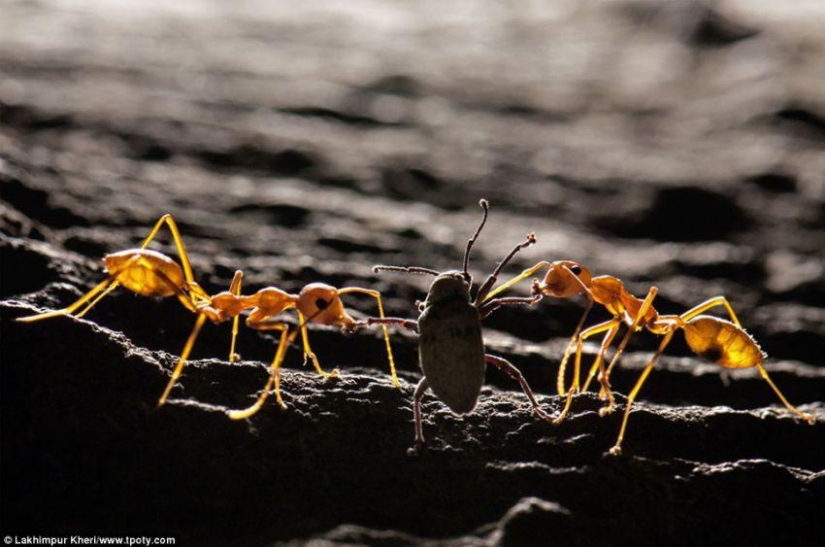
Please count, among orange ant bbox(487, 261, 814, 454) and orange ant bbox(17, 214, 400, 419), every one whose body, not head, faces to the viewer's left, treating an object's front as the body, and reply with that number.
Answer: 1

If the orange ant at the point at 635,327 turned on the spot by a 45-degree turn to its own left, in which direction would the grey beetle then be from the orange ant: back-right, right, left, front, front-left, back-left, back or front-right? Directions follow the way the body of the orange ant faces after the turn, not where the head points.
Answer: front

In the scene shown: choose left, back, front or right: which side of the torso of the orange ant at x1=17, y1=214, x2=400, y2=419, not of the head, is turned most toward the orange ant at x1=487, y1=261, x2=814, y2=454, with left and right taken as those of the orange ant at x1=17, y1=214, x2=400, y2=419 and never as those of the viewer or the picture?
front

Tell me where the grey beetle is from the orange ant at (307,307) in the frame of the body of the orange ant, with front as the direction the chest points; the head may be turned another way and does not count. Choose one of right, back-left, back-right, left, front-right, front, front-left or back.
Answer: front-right

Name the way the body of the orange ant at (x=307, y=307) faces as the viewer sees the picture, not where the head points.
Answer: to the viewer's right

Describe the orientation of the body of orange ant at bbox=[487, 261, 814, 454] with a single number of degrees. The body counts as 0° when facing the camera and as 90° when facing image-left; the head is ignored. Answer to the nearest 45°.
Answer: approximately 90°

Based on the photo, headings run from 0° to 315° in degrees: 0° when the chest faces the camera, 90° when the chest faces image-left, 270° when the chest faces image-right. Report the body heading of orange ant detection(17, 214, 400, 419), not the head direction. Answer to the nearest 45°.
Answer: approximately 270°

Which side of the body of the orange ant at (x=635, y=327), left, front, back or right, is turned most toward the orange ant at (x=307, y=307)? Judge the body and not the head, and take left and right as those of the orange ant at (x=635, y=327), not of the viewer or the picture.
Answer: front

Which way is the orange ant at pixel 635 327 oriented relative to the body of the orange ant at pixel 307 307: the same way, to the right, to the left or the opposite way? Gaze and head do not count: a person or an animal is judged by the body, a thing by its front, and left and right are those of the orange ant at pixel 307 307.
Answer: the opposite way

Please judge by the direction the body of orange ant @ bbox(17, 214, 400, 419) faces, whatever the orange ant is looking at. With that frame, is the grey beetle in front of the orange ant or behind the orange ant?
in front

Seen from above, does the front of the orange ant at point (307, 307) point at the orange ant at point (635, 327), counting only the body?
yes

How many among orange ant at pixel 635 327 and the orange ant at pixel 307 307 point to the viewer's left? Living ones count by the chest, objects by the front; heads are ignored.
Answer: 1
